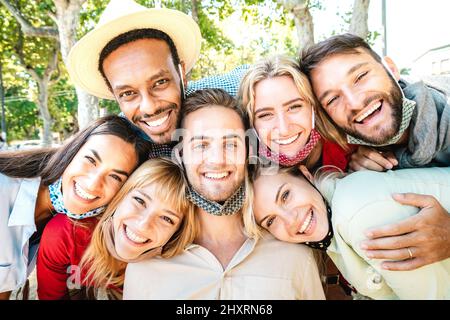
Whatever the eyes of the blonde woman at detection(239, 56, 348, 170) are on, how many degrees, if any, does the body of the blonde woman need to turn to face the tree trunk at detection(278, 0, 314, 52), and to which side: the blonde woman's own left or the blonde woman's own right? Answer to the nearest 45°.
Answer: approximately 180°

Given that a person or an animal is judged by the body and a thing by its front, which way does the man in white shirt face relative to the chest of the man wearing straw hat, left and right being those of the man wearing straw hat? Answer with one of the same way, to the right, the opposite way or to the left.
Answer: the same way

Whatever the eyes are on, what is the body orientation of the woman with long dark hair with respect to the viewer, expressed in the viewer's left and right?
facing the viewer and to the right of the viewer

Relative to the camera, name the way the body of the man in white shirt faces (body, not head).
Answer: toward the camera

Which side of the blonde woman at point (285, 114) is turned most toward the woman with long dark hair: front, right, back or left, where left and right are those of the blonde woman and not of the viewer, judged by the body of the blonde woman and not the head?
right

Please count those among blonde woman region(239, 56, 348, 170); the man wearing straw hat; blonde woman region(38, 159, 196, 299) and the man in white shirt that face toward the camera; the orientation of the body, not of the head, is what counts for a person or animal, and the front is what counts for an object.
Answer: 4

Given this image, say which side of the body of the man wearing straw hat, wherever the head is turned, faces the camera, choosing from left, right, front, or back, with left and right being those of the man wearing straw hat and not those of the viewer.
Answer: front

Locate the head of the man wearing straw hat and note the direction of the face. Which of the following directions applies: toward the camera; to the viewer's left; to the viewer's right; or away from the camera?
toward the camera

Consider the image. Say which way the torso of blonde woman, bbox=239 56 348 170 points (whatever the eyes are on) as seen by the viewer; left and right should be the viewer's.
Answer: facing the viewer

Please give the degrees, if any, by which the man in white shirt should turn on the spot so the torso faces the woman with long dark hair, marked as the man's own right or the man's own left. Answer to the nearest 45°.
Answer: approximately 90° to the man's own right
